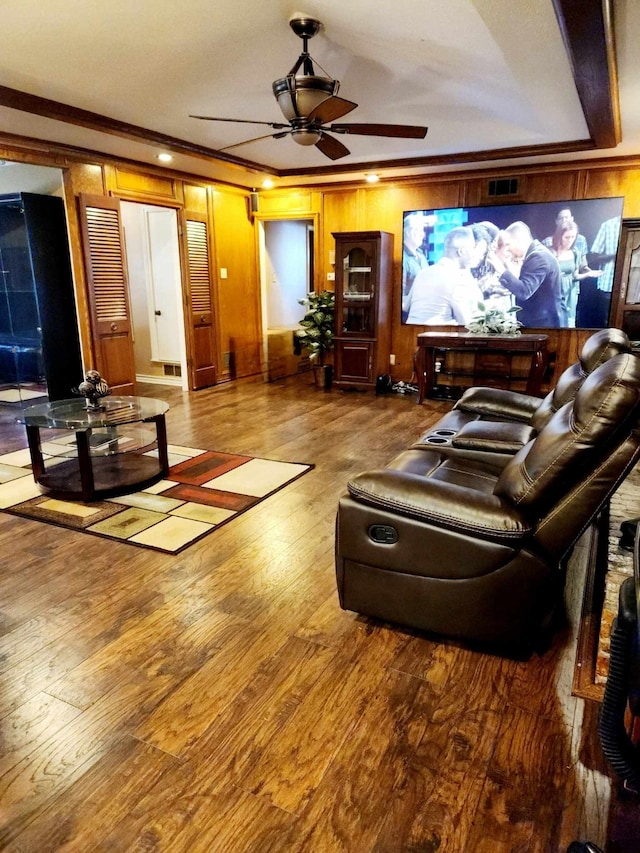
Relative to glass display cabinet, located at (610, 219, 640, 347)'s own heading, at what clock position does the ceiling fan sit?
The ceiling fan is roughly at 1 o'clock from the glass display cabinet.

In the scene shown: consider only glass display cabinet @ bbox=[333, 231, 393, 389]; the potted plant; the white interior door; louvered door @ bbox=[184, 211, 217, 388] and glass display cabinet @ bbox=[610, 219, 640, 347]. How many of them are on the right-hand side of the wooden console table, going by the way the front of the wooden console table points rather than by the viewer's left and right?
4

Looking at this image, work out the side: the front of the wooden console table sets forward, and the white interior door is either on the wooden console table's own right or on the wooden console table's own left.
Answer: on the wooden console table's own right

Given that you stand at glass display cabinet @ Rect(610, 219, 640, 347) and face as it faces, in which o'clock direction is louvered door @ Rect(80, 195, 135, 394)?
The louvered door is roughly at 2 o'clock from the glass display cabinet.

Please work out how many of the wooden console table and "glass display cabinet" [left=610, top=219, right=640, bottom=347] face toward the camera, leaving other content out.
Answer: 2

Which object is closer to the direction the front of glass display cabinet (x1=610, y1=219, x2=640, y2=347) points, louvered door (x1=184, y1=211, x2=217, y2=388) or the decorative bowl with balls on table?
the decorative bowl with balls on table

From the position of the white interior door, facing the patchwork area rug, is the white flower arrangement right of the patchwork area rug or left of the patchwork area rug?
left

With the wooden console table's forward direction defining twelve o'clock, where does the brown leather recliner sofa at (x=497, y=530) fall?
The brown leather recliner sofa is roughly at 12 o'clock from the wooden console table.

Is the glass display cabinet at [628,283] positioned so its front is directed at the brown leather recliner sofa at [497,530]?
yes
